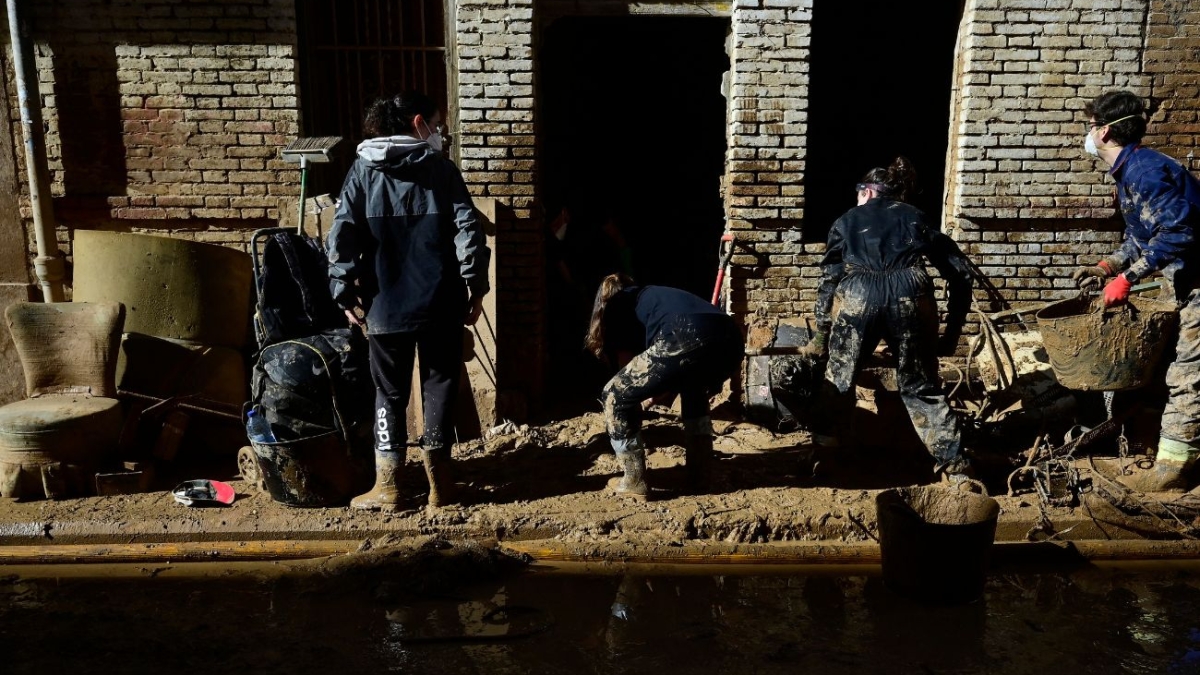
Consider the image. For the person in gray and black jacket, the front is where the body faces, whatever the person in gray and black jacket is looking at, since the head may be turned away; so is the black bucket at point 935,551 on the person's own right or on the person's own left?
on the person's own right

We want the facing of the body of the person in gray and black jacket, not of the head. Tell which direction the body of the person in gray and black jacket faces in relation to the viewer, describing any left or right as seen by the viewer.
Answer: facing away from the viewer

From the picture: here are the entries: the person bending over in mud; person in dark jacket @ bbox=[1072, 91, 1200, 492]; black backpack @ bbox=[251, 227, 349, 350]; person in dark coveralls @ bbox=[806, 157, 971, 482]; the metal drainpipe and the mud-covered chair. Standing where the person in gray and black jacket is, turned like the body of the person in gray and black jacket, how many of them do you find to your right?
3

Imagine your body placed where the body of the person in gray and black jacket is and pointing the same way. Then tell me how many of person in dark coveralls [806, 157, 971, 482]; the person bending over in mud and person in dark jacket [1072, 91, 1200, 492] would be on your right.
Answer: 3

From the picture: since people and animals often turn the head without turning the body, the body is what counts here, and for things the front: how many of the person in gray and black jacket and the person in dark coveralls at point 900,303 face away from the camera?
2

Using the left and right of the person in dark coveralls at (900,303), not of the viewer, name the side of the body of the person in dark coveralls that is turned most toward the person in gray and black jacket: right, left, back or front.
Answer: left

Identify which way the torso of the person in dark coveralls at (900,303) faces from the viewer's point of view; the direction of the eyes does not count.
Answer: away from the camera

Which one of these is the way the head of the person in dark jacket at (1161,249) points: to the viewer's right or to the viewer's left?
to the viewer's left

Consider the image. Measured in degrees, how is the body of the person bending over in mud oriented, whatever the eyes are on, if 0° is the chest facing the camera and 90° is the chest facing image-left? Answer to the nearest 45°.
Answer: approximately 90°

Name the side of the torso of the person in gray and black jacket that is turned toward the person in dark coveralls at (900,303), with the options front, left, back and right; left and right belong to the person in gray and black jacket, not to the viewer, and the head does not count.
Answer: right

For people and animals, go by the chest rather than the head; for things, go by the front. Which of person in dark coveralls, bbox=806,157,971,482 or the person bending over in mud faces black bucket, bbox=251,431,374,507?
the person bending over in mud

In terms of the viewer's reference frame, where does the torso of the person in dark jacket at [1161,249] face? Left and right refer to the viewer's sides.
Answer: facing to the left of the viewer

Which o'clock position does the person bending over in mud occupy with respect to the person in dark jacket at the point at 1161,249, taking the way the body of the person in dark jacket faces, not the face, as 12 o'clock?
The person bending over in mud is roughly at 11 o'clock from the person in dark jacket.

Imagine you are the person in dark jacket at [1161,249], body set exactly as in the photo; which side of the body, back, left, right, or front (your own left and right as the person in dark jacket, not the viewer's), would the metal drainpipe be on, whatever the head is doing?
front

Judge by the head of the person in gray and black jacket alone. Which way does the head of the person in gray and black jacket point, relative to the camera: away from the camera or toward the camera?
away from the camera

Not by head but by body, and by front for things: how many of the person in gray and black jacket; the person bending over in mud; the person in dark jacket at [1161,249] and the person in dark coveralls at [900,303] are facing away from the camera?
2
